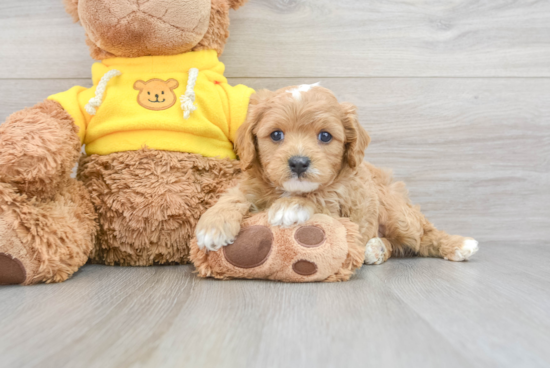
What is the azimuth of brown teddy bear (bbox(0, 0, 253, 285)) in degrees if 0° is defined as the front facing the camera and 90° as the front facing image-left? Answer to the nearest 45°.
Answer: approximately 0°

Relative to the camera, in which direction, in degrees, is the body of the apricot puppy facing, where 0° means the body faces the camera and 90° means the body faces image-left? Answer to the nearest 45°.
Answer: approximately 45°
